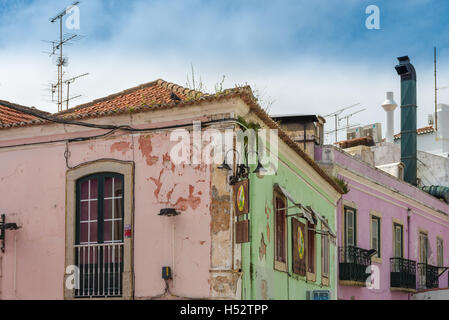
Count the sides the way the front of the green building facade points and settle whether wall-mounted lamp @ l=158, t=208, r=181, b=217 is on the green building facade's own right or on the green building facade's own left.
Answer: on the green building facade's own right

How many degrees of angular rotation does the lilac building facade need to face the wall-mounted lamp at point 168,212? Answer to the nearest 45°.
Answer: approximately 45° to its right

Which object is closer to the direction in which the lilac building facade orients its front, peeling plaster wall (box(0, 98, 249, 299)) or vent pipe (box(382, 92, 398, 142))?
the peeling plaster wall

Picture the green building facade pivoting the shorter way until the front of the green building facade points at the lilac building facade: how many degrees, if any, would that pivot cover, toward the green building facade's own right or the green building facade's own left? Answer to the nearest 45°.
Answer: approximately 135° to the green building facade's own left

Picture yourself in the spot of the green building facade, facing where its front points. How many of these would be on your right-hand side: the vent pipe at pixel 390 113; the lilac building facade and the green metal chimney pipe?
0

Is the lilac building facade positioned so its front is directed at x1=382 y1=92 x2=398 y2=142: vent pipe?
no

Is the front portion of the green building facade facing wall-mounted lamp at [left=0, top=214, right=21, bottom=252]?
no

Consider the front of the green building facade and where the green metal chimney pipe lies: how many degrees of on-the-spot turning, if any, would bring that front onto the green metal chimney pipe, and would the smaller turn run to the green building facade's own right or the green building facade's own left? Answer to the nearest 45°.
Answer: approximately 135° to the green building facade's own left

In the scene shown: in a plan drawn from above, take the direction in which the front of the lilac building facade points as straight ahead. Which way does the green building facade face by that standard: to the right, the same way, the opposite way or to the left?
the same way

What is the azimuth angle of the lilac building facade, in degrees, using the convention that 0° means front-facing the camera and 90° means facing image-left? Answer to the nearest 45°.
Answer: approximately 315°

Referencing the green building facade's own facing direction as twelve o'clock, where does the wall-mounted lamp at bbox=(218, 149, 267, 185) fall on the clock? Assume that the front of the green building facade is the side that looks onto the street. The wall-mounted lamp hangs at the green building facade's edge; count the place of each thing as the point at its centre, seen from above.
The wall-mounted lamp is roughly at 2 o'clock from the green building facade.

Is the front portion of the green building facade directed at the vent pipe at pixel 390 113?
no
